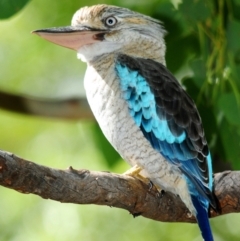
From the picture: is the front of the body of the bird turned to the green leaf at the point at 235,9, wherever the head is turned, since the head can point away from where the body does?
no

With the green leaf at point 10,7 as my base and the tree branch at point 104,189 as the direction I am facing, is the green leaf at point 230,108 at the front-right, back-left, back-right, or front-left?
front-left

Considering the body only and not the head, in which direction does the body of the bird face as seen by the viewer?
to the viewer's left

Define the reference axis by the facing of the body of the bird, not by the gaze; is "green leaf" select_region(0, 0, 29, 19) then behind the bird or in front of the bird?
in front

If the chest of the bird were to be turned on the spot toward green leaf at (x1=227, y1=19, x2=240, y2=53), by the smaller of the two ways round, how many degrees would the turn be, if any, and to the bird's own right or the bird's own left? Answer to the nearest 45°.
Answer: approximately 135° to the bird's own right

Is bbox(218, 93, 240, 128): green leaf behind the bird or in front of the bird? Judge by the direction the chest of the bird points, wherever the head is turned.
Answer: behind
